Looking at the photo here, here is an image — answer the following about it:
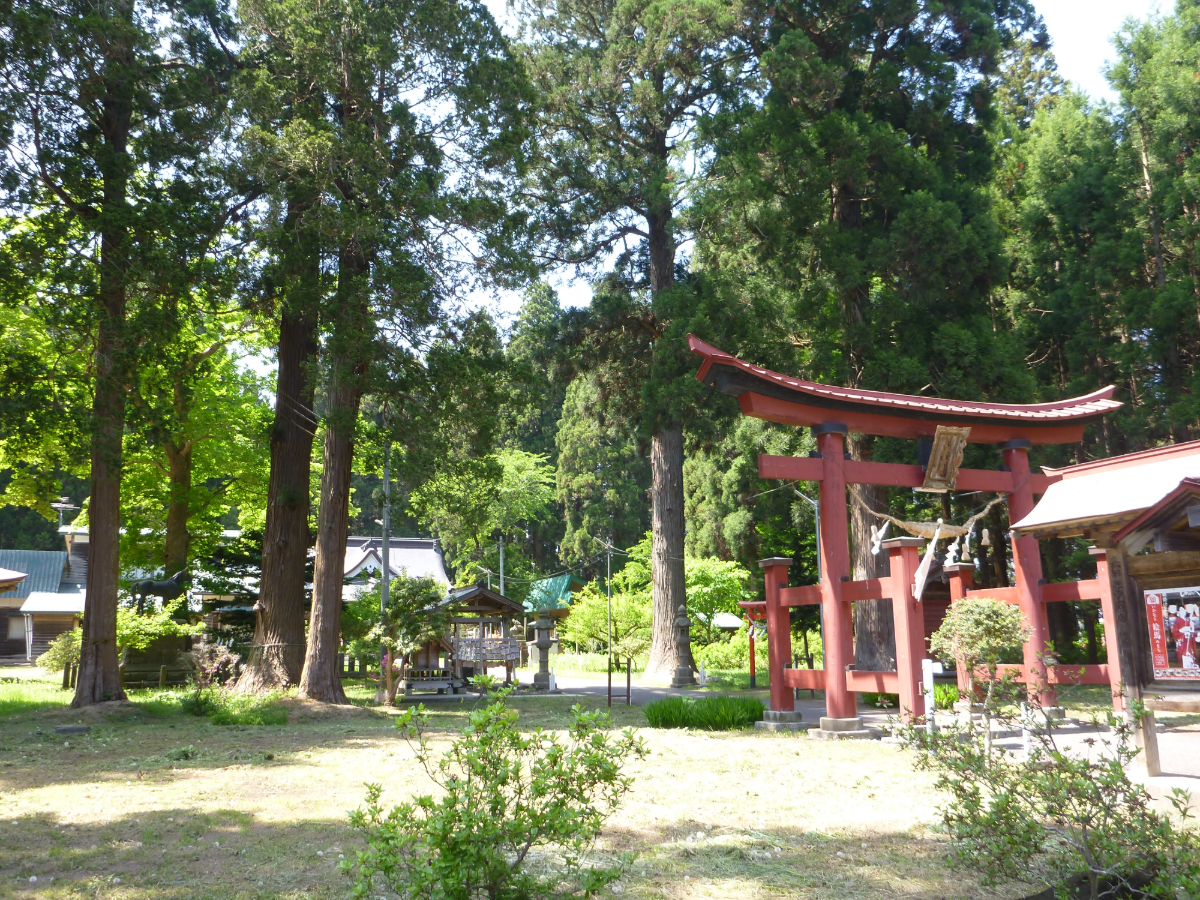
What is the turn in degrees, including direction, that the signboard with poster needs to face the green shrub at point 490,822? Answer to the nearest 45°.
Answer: approximately 45° to its right

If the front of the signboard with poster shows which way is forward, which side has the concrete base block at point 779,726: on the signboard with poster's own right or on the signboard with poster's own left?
on the signboard with poster's own right

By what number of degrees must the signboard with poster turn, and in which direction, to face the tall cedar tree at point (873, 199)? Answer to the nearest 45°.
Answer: approximately 135° to its right

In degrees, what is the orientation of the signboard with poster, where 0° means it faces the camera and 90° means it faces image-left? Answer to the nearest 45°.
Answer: approximately 0°

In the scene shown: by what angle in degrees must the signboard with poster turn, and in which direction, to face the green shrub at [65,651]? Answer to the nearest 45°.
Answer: approximately 90° to its right

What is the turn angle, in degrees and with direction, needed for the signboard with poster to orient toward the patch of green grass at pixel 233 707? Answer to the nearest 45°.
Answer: approximately 90° to its right

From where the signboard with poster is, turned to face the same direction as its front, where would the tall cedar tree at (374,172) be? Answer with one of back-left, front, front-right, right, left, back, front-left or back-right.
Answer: right

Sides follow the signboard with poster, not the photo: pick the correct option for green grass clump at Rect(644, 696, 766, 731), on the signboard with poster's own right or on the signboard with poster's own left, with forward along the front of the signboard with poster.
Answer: on the signboard with poster's own right
